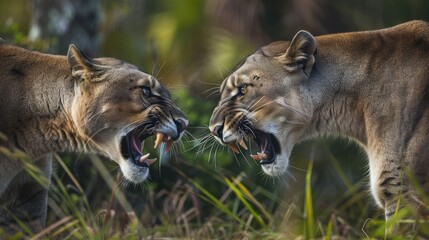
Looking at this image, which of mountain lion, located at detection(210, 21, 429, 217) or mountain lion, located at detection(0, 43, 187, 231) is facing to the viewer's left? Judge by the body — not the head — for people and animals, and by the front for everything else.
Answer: mountain lion, located at detection(210, 21, 429, 217)

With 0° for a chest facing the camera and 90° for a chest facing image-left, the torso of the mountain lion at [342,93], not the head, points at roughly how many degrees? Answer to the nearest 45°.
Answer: approximately 90°

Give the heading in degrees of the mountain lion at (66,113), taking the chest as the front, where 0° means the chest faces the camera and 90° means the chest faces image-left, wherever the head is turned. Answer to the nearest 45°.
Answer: approximately 270°

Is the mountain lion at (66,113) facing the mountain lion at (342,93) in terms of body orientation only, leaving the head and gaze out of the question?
yes

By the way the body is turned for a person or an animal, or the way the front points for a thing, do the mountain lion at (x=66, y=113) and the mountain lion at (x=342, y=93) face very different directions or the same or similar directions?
very different directions

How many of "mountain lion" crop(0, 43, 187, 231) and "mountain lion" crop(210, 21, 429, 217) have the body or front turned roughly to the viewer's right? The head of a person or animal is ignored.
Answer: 1

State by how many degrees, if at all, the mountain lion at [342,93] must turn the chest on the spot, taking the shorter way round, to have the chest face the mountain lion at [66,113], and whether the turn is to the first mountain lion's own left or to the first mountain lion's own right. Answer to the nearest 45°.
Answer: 0° — it already faces it

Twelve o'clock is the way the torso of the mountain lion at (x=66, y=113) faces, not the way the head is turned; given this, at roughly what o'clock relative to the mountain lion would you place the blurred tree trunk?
The blurred tree trunk is roughly at 9 o'clock from the mountain lion.
